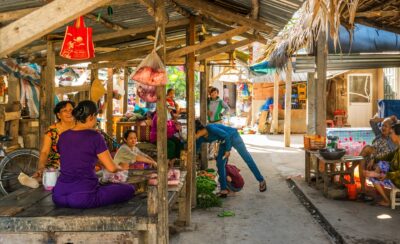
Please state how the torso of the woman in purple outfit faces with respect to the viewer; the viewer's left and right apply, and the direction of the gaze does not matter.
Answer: facing away from the viewer and to the right of the viewer

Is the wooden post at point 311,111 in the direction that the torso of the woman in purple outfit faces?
yes

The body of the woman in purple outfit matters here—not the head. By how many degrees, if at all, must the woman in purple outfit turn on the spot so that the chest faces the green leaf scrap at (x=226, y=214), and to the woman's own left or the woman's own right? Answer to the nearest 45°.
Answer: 0° — they already face it

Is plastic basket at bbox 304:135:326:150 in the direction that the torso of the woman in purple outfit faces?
yes

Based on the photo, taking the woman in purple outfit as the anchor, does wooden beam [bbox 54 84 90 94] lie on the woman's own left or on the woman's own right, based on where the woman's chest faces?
on the woman's own left

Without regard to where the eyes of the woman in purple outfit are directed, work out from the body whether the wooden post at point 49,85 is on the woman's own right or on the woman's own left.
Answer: on the woman's own left

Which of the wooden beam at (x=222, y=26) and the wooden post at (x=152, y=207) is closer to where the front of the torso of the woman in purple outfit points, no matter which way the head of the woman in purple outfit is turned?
the wooden beam

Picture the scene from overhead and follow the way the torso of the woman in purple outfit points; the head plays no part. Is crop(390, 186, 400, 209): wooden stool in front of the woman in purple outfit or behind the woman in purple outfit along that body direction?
in front
